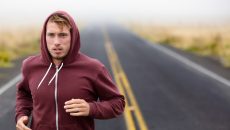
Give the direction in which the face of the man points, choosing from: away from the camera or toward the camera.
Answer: toward the camera

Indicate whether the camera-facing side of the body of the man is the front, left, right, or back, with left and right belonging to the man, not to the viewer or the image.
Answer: front
